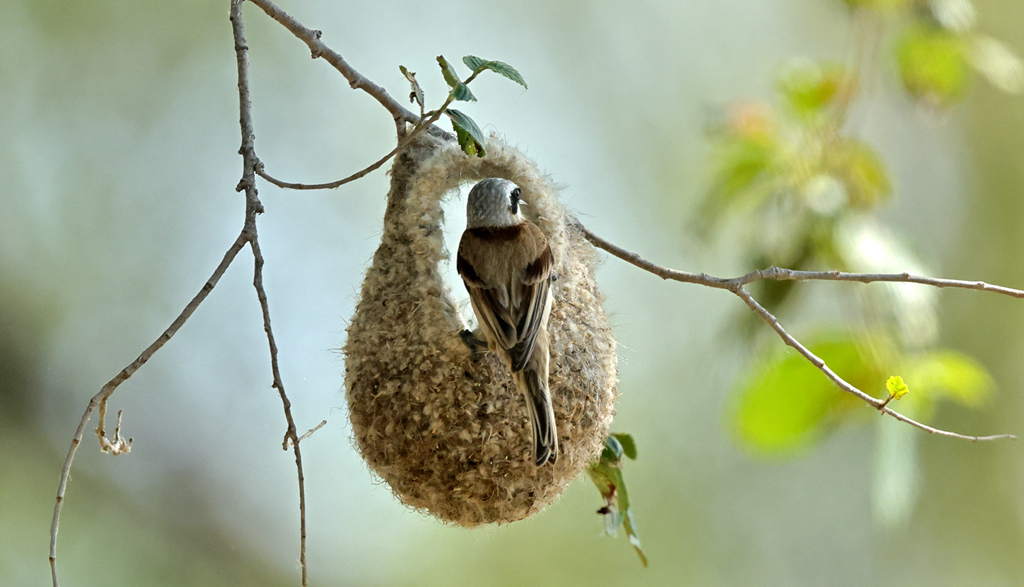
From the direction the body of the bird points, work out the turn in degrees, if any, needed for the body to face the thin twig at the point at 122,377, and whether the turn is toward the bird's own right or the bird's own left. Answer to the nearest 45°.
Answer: approximately 90° to the bird's own left

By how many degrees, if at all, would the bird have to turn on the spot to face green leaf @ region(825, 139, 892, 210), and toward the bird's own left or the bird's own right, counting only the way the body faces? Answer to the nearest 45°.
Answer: approximately 45° to the bird's own right

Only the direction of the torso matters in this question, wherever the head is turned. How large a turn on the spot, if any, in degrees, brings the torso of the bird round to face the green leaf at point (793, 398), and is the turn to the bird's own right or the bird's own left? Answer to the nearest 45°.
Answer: approximately 45° to the bird's own right

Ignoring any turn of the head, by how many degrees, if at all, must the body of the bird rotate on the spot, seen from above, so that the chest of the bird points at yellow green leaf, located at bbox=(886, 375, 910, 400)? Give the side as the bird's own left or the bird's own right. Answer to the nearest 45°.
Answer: approximately 90° to the bird's own right

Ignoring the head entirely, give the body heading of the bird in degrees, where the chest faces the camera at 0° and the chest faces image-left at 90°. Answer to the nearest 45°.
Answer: approximately 180°
